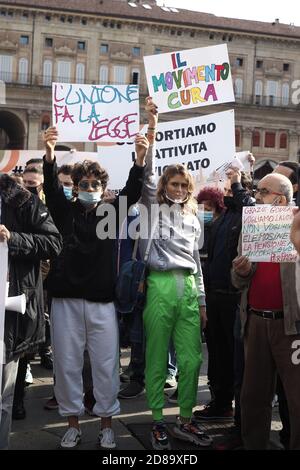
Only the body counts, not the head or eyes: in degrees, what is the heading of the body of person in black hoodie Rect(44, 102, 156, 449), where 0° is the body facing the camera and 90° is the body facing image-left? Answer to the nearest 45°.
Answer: approximately 0°

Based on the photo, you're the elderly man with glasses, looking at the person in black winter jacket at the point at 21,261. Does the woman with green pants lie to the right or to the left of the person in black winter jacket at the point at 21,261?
right

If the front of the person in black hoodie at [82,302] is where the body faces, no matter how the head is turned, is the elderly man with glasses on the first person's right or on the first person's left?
on the first person's left

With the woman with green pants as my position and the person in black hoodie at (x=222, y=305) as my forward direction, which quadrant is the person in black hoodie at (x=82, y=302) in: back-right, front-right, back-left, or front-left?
back-left
